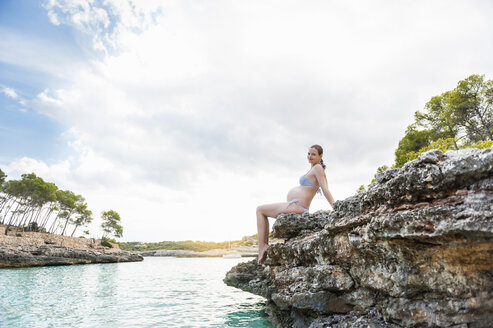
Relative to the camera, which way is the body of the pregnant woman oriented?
to the viewer's left
